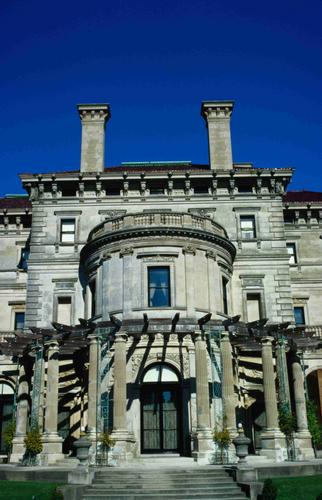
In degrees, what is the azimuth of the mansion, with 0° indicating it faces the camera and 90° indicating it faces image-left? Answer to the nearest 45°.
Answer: approximately 0°

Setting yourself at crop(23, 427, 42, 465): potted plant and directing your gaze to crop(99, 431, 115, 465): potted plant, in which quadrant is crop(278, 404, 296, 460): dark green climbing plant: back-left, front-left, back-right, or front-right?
front-left

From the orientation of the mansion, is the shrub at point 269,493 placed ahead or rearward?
ahead

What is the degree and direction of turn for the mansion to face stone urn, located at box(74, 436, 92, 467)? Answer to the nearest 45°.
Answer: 0° — it already faces it
